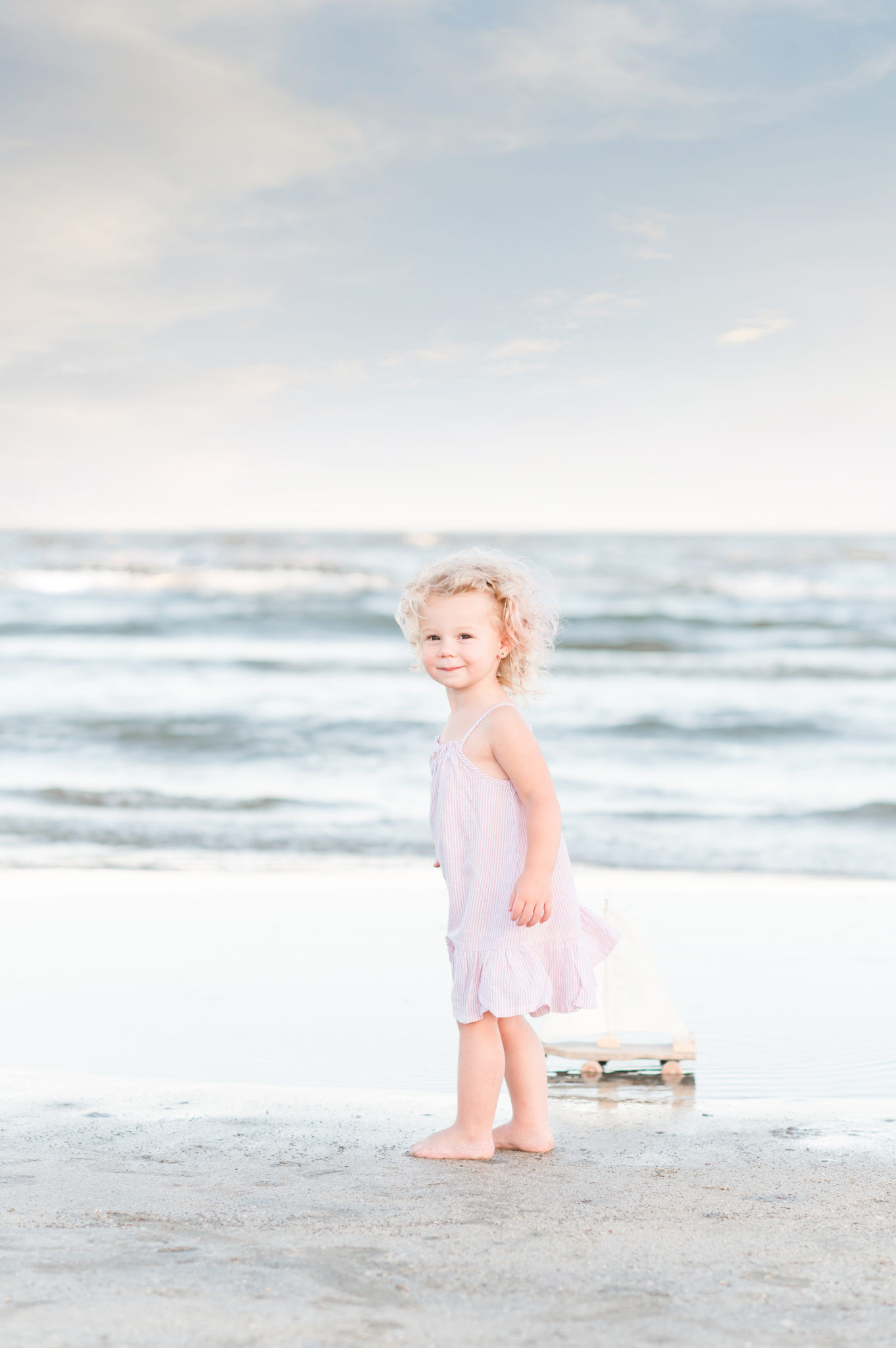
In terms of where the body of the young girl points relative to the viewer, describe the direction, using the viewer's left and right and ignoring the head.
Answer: facing to the left of the viewer

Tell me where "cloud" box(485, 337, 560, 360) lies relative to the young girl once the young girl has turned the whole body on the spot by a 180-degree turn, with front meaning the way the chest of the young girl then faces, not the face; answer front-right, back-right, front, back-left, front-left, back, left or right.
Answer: left

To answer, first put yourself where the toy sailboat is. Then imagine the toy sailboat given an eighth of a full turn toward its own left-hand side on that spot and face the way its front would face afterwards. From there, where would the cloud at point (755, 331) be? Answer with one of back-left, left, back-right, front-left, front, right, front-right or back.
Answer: back-right

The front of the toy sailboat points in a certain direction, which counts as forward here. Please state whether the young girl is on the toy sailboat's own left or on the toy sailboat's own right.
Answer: on the toy sailboat's own left

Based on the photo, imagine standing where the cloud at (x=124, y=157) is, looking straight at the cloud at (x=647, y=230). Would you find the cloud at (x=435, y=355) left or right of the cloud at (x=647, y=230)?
left

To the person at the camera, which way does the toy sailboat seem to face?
facing to the left of the viewer

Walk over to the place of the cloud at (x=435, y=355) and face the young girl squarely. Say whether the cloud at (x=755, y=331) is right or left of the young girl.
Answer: left

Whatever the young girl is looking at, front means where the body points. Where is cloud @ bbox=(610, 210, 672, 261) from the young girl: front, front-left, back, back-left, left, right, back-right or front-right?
right

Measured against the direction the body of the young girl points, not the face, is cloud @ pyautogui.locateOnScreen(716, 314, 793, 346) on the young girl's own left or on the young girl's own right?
on the young girl's own right

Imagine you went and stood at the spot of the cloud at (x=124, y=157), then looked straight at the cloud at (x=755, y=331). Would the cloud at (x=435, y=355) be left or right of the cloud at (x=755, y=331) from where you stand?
left

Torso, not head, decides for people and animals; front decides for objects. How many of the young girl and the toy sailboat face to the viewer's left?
2
